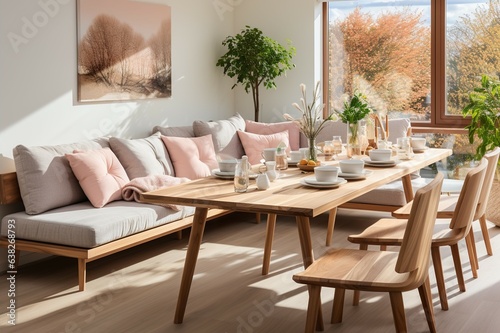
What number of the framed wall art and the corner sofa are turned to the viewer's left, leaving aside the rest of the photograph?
0

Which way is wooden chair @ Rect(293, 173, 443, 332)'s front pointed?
to the viewer's left

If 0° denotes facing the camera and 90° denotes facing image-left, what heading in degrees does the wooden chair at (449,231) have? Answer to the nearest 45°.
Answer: approximately 90°

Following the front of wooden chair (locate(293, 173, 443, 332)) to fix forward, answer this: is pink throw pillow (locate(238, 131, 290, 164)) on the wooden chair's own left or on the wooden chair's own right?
on the wooden chair's own right

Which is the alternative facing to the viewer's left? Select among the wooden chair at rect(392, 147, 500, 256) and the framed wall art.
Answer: the wooden chair

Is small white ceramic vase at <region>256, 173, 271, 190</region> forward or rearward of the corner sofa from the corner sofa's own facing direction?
forward

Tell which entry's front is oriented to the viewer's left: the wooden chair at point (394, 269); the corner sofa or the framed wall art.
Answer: the wooden chair

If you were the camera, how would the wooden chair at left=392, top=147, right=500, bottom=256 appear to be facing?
facing to the left of the viewer
